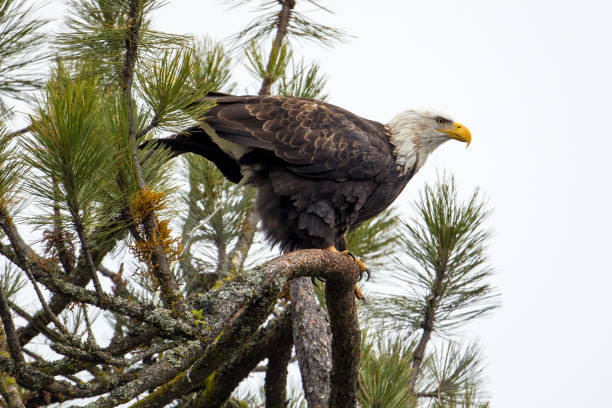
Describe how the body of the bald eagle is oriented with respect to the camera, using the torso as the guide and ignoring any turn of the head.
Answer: to the viewer's right
